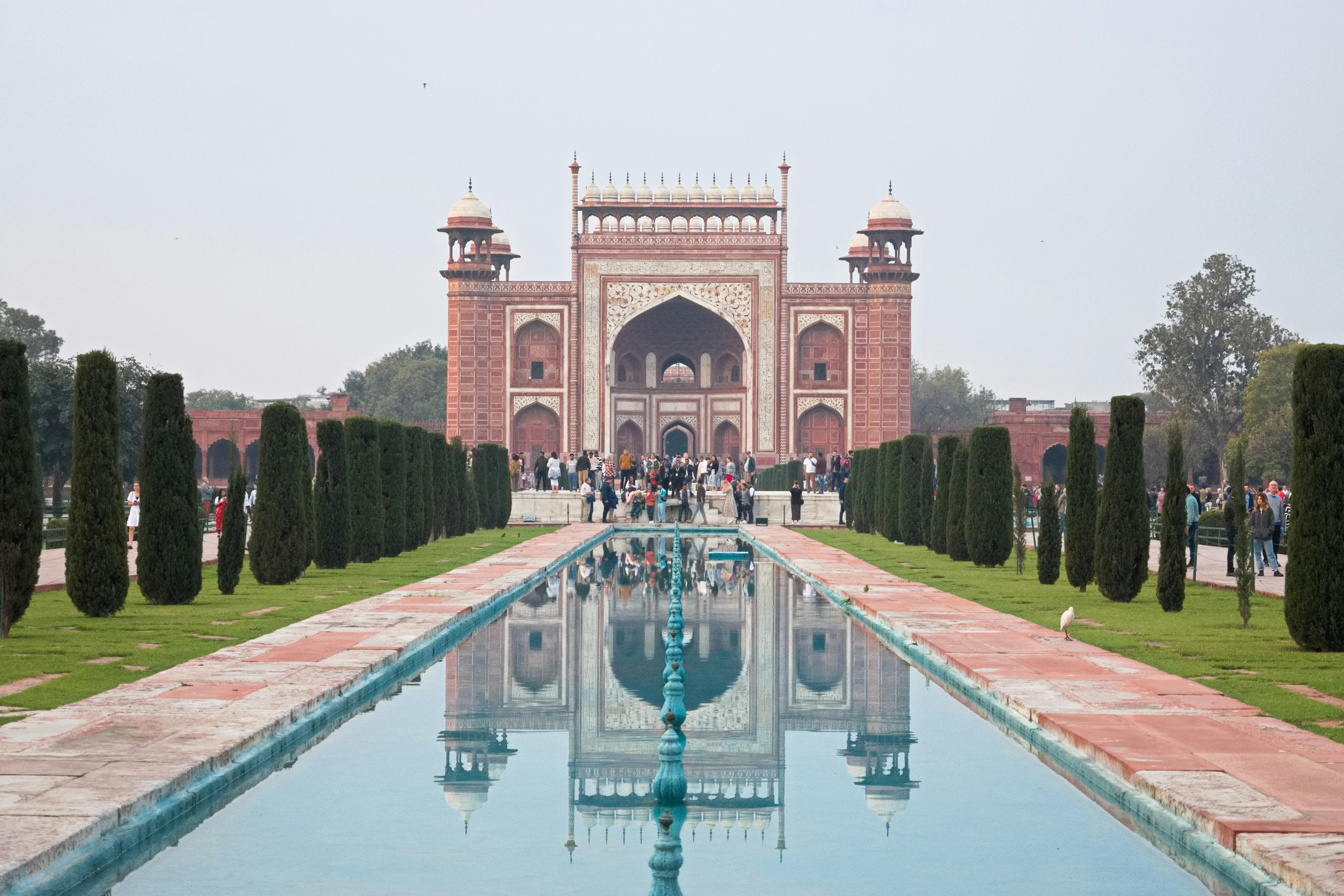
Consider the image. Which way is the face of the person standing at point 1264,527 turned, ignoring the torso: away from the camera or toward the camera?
toward the camera

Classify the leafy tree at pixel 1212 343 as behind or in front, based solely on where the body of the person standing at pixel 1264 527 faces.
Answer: behind

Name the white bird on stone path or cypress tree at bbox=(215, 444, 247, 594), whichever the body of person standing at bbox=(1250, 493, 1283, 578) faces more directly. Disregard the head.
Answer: the white bird on stone path

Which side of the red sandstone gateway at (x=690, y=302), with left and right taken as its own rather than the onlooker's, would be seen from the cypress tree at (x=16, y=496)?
front

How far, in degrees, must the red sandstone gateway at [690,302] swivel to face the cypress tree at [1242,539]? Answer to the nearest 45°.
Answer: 0° — it already faces it

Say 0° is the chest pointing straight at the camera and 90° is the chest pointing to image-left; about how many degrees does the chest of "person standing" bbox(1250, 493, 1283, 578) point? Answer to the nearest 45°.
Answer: approximately 0°

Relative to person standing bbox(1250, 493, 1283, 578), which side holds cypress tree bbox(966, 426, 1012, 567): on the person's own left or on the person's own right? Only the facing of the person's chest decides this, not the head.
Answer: on the person's own right

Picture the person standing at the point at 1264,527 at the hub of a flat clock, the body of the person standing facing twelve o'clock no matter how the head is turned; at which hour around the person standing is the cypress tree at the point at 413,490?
The cypress tree is roughly at 3 o'clock from the person standing.

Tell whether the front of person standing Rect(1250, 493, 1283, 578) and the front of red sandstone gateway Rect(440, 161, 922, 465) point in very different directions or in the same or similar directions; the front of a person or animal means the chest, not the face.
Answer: same or similar directions

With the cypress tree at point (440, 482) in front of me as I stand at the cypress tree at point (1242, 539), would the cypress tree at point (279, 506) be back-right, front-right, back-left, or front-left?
front-left

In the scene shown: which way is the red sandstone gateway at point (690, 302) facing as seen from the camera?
toward the camera

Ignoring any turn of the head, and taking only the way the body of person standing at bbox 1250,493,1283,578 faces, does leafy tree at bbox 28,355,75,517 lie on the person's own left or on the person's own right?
on the person's own right

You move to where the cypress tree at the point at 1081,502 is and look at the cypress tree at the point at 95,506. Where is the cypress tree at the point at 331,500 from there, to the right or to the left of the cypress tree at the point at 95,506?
right

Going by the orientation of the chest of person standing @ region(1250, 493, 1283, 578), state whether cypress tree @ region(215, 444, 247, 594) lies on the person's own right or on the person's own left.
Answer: on the person's own right

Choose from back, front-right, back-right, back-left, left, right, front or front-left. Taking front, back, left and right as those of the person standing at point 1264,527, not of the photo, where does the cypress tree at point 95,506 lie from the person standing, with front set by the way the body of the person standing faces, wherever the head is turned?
front-right

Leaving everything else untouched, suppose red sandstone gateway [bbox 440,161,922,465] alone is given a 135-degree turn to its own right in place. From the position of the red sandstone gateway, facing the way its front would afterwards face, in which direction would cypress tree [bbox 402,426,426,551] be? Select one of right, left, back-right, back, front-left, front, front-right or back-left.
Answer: back-left

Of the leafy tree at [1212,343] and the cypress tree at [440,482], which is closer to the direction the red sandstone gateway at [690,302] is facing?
the cypress tree

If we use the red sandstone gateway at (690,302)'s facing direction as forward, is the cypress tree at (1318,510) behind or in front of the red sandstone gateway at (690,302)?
in front

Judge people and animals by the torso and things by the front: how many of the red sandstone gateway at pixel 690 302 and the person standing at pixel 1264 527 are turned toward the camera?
2

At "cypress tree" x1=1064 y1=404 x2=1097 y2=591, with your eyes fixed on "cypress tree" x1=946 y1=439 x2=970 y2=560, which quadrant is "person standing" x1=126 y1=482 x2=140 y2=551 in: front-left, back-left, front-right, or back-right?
front-left

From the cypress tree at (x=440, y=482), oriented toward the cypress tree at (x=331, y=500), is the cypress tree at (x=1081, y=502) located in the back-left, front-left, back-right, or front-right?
front-left
